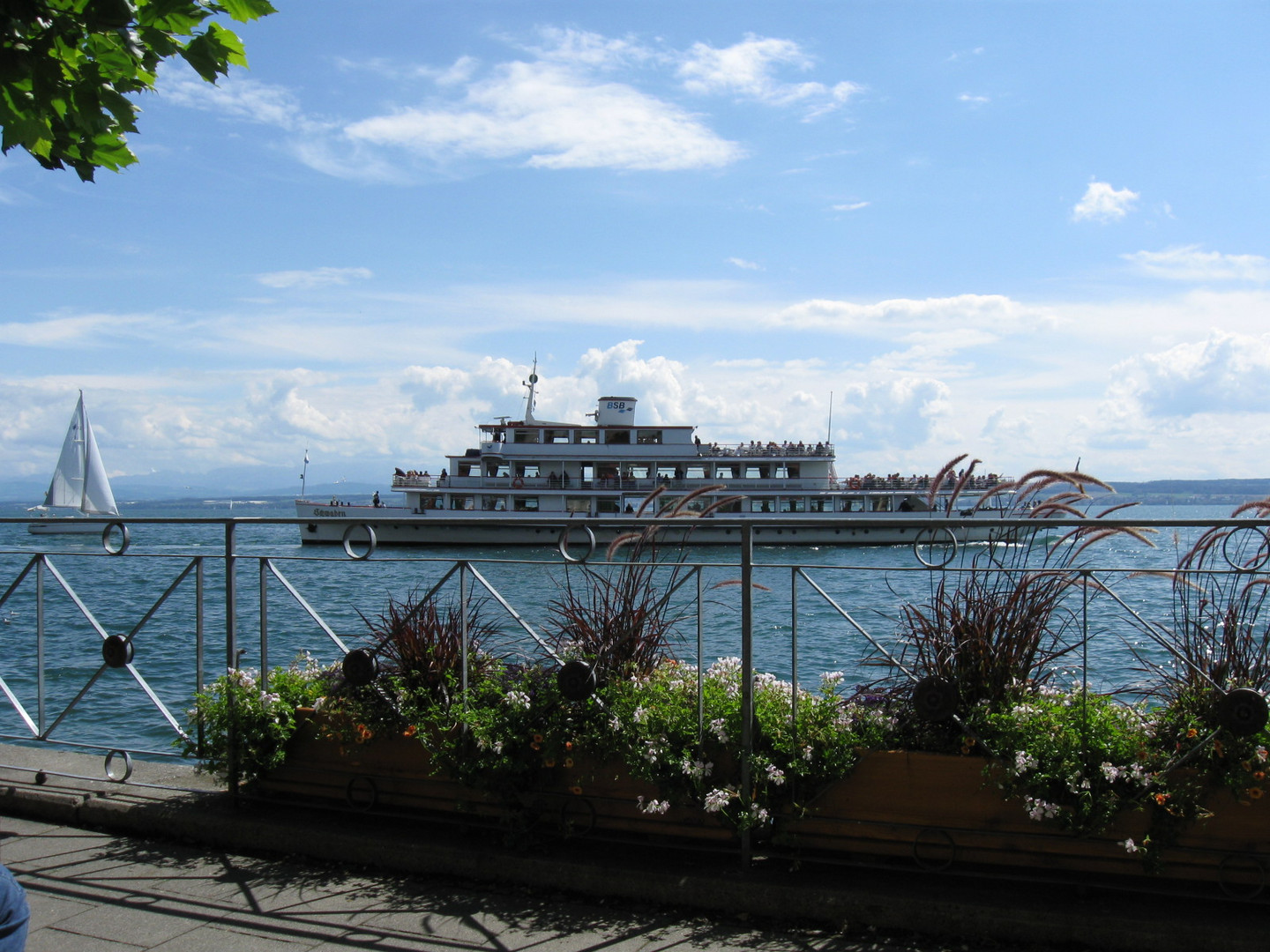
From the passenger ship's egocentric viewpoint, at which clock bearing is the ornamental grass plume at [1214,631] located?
The ornamental grass plume is roughly at 9 o'clock from the passenger ship.

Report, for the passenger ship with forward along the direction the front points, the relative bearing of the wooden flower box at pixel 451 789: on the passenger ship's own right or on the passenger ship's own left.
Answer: on the passenger ship's own left

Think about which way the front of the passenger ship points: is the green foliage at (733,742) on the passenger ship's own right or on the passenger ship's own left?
on the passenger ship's own left

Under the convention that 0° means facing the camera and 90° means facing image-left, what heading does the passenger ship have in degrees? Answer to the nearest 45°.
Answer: approximately 90°

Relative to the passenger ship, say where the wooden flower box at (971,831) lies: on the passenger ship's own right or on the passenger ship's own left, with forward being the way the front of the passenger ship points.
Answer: on the passenger ship's own left

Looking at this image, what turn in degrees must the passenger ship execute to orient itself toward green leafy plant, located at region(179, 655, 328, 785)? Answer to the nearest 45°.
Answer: approximately 90° to its left

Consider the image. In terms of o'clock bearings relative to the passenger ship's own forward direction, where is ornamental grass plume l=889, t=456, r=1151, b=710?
The ornamental grass plume is roughly at 9 o'clock from the passenger ship.
